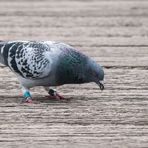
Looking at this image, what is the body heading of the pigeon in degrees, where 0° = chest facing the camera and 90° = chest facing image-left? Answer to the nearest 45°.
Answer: approximately 270°
